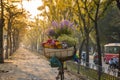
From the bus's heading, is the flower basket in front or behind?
in front

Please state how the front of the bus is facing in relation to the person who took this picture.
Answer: facing the viewer and to the left of the viewer
